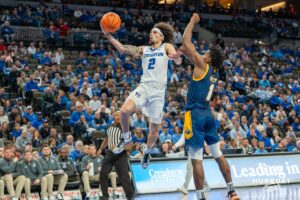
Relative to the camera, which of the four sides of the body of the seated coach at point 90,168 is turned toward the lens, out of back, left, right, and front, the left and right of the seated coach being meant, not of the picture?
front

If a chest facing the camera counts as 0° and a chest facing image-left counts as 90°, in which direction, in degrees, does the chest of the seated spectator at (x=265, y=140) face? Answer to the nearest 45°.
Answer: approximately 45°

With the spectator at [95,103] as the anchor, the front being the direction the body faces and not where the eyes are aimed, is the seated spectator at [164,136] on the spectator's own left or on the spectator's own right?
on the spectator's own left

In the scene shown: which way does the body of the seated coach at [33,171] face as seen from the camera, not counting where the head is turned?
toward the camera

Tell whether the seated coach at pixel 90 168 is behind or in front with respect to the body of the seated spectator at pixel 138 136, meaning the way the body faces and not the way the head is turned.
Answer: in front

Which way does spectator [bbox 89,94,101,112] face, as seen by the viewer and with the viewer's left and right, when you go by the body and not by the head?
facing the viewer

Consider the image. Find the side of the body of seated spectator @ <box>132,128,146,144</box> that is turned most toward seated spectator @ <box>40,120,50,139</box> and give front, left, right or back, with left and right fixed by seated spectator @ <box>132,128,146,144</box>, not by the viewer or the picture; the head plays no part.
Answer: right

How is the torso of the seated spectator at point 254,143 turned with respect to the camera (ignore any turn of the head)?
toward the camera

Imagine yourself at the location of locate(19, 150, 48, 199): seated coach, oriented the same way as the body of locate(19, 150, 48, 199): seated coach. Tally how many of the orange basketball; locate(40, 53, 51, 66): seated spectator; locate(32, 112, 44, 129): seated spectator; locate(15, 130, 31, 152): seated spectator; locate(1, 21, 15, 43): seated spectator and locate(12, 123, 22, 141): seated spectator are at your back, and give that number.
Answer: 5

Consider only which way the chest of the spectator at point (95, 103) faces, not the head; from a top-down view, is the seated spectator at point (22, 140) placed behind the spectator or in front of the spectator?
in front

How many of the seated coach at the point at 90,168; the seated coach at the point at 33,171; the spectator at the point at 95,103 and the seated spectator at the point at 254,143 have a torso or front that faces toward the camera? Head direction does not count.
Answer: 4

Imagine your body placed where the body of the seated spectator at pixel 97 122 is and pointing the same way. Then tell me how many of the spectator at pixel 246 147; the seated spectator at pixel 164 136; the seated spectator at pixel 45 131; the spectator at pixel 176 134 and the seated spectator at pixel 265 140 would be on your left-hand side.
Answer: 4

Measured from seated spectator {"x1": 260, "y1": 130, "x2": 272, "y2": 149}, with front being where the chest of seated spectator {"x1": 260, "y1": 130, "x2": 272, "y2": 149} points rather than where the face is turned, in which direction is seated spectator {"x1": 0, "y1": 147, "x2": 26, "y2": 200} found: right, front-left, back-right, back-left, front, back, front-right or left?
front

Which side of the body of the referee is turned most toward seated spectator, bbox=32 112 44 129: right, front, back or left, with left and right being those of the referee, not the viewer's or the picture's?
back
